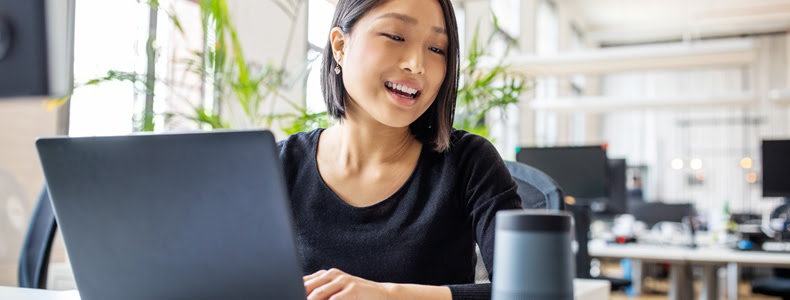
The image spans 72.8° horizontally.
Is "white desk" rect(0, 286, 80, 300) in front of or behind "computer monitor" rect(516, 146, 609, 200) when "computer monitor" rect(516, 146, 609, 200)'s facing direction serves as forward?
in front

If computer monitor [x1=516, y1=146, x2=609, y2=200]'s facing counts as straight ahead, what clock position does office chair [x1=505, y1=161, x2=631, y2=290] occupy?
The office chair is roughly at 12 o'clock from the computer monitor.

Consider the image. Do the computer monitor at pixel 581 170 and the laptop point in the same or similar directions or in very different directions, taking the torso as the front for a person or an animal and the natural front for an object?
very different directions

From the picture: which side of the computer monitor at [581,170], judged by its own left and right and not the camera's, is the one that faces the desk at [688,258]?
left

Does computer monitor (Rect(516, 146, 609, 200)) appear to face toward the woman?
yes

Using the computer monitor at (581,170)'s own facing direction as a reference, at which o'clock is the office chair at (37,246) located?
The office chair is roughly at 1 o'clock from the computer monitor.

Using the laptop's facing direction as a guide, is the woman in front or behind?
in front

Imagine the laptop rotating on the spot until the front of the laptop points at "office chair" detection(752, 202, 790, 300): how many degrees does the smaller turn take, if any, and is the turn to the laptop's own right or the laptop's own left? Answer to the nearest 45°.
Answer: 0° — it already faces it

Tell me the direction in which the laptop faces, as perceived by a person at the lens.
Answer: facing away from the viewer and to the right of the viewer

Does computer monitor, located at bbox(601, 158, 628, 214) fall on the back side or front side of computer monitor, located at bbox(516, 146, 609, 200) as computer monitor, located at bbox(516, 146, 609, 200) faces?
on the back side

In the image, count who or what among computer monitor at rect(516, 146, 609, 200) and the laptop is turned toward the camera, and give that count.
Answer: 1
